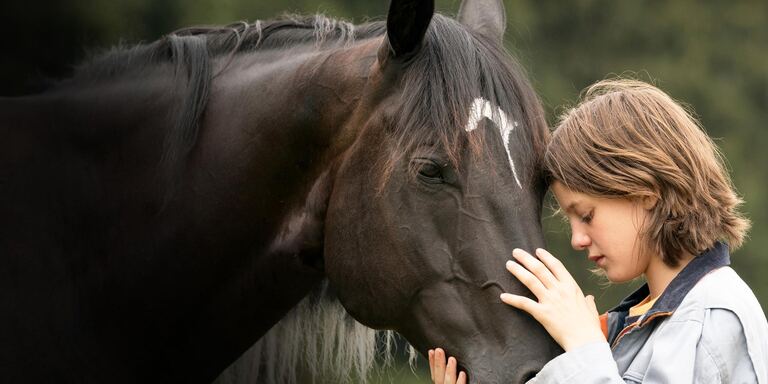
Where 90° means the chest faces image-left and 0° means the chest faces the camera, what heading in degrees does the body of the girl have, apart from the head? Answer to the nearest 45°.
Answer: approximately 90°

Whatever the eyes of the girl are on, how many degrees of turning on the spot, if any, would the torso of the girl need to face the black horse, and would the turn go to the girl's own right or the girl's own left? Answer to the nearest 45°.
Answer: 0° — they already face it

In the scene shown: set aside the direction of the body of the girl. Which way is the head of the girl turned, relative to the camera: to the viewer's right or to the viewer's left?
to the viewer's left
